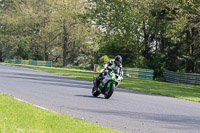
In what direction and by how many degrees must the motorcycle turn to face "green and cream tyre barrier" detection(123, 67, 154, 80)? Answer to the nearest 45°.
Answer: approximately 135° to its left

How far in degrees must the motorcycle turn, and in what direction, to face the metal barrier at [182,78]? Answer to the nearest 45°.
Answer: approximately 135° to its left
